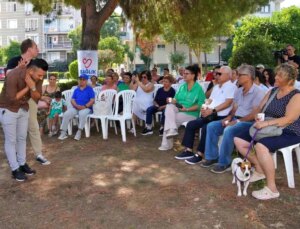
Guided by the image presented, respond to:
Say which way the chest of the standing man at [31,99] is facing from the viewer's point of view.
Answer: to the viewer's right

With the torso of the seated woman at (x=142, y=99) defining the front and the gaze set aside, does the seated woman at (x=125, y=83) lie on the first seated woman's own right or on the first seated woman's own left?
on the first seated woman's own right

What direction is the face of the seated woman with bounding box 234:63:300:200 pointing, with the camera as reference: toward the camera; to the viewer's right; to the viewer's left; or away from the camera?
to the viewer's left

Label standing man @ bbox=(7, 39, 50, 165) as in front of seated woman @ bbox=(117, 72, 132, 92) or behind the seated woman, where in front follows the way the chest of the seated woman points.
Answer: in front

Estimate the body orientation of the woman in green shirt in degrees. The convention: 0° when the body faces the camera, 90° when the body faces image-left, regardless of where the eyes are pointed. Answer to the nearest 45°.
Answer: approximately 45°

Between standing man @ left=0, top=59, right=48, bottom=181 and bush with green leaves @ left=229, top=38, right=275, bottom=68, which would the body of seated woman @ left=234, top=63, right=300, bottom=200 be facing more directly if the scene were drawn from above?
the standing man

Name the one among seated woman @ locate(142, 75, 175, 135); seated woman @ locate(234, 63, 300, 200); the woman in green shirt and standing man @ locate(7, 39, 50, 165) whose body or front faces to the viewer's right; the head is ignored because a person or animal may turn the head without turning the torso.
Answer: the standing man

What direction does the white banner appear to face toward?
toward the camera

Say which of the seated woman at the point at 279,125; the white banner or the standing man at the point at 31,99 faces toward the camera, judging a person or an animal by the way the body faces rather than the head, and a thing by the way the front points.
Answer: the white banner

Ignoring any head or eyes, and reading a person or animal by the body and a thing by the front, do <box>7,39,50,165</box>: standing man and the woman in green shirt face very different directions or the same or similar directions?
very different directions

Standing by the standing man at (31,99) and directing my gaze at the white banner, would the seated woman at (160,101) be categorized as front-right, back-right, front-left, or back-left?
front-right
